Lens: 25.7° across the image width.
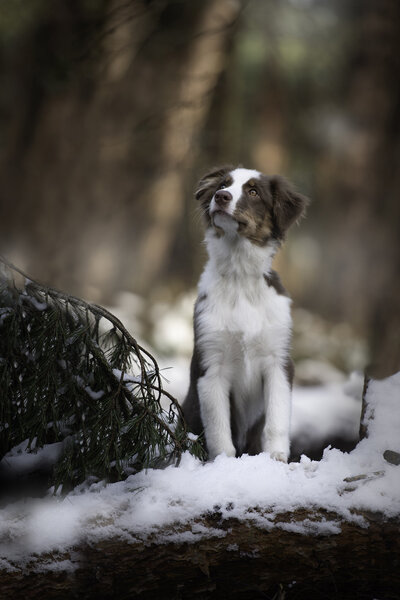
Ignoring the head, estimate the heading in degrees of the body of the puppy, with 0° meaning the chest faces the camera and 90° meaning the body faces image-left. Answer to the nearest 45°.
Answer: approximately 0°
